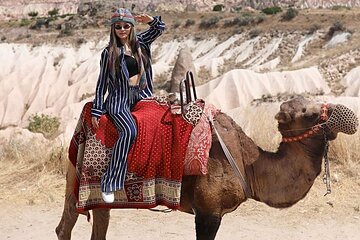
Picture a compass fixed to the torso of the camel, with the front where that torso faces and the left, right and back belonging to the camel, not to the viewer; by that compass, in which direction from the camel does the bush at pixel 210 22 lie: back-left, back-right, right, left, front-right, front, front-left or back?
left

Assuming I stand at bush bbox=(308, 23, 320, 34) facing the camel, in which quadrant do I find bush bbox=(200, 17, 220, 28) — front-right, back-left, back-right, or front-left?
back-right

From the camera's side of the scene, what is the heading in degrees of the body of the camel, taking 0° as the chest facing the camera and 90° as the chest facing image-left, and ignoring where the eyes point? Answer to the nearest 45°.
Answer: approximately 270°

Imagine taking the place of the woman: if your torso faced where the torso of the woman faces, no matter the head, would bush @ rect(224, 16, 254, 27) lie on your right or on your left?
on your left

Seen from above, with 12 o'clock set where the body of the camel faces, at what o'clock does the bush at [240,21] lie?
The bush is roughly at 9 o'clock from the camel.

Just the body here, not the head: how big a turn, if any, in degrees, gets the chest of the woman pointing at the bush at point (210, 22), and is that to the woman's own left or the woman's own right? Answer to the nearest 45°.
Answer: approximately 135° to the woman's own left

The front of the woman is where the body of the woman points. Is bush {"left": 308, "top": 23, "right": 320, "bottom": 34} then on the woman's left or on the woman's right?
on the woman's left

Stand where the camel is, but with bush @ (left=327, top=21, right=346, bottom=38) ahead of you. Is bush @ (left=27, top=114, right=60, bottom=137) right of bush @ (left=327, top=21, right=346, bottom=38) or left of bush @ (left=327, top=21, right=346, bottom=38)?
left

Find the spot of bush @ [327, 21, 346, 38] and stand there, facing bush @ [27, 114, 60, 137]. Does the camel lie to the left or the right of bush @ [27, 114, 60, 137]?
left

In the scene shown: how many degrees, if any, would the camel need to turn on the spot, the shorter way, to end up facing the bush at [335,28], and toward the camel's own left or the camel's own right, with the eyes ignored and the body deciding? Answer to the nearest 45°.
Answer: approximately 90° to the camel's own left
